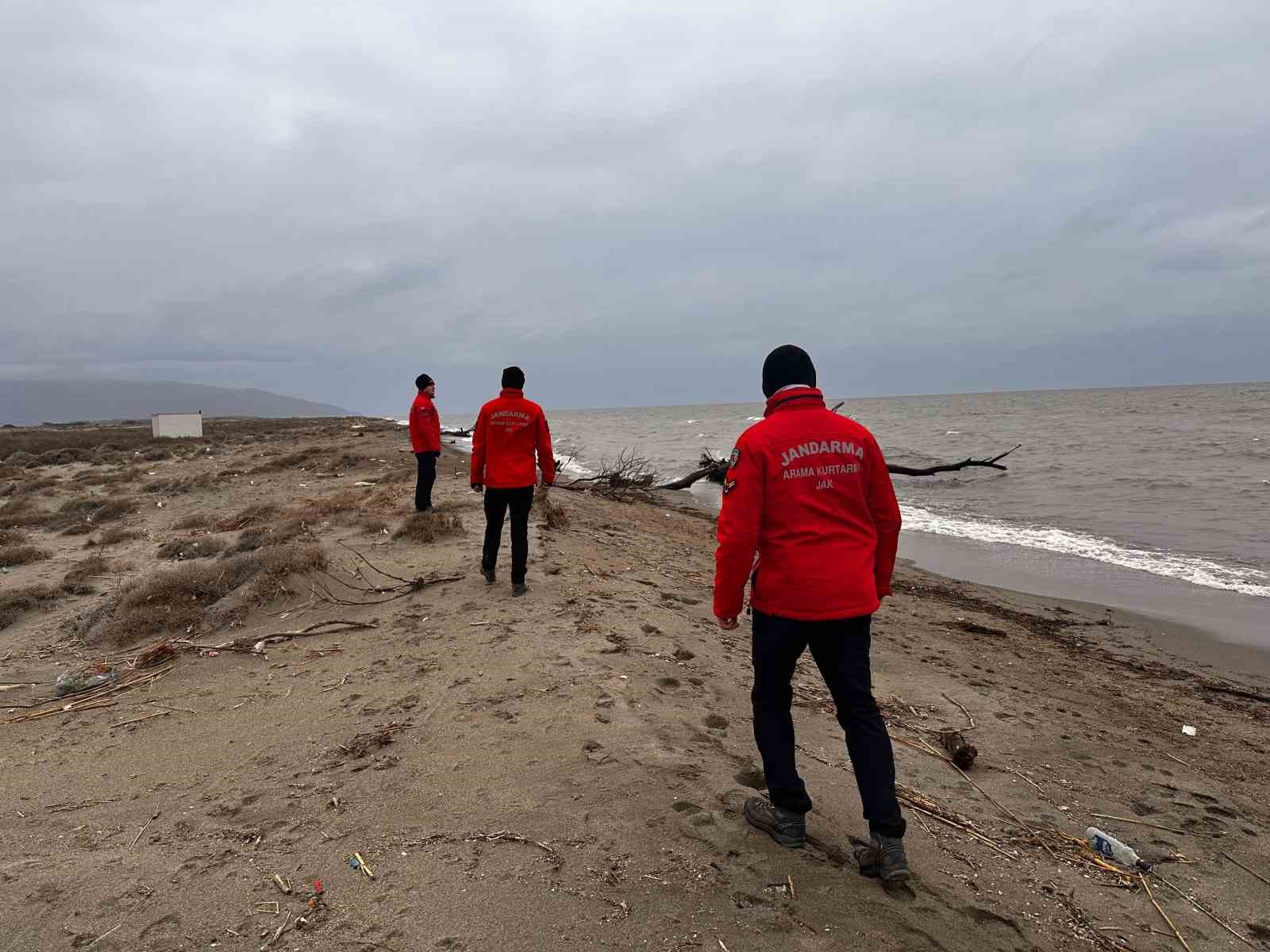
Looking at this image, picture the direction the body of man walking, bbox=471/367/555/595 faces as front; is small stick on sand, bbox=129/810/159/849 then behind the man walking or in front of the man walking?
behind

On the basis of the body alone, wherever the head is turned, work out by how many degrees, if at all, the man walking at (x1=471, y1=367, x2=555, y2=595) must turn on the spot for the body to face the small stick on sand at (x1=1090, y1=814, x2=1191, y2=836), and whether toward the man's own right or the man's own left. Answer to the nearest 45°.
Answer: approximately 135° to the man's own right

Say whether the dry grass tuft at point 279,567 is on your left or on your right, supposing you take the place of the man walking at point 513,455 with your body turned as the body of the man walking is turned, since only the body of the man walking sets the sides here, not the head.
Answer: on your left

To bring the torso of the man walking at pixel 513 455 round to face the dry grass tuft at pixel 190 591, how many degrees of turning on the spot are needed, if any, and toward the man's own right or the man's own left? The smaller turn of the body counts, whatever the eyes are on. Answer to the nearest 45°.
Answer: approximately 90° to the man's own left

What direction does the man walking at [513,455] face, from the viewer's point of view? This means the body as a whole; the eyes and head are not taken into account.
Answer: away from the camera

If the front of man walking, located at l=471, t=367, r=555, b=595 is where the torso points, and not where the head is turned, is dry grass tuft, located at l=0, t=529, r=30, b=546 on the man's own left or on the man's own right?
on the man's own left

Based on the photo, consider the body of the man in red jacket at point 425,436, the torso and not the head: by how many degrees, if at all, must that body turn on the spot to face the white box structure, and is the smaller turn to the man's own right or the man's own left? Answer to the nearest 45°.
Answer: approximately 90° to the man's own left

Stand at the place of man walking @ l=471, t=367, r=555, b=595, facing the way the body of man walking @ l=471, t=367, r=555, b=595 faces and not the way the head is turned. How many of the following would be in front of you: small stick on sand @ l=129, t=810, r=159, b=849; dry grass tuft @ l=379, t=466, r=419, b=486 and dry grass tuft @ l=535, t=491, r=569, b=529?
2

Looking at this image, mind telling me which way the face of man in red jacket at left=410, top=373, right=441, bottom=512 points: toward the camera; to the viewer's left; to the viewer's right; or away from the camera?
to the viewer's right
